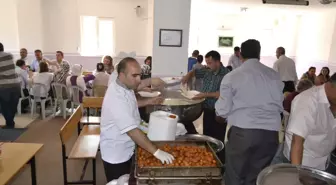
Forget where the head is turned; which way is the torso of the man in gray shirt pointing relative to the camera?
away from the camera

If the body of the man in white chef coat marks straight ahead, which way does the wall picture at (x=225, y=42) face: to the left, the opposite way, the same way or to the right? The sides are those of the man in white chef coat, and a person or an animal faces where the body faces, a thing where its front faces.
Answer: to the right

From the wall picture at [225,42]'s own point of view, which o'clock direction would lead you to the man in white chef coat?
The man in white chef coat is roughly at 12 o'clock from the wall picture.

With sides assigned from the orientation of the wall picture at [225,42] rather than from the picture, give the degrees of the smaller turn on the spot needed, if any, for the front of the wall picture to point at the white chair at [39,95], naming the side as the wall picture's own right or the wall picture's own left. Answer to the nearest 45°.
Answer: approximately 45° to the wall picture's own right

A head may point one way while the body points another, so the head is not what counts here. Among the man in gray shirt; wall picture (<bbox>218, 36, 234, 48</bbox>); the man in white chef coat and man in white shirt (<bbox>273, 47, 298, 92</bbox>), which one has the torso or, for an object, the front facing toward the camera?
the wall picture

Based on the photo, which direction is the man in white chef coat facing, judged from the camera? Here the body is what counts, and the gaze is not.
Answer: to the viewer's right

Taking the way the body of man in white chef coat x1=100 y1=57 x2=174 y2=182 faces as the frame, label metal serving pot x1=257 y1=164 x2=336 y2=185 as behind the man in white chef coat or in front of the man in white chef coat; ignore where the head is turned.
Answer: in front

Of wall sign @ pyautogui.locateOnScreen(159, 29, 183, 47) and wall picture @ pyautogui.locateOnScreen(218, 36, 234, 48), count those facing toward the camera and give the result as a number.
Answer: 2

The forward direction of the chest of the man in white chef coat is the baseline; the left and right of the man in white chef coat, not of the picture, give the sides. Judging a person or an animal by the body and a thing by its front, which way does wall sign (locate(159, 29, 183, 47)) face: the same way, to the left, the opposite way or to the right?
to the right

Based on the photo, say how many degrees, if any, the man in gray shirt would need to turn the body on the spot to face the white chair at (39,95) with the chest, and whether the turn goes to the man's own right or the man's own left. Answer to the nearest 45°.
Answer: approximately 45° to the man's own left

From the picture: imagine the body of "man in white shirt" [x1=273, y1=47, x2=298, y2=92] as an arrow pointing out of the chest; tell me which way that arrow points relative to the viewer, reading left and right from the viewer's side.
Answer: facing away from the viewer and to the left of the viewer
